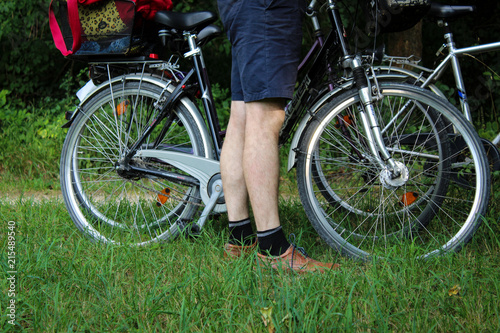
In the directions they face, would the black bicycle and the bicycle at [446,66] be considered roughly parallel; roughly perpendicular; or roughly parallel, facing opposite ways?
roughly parallel

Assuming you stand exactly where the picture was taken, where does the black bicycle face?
facing to the right of the viewer

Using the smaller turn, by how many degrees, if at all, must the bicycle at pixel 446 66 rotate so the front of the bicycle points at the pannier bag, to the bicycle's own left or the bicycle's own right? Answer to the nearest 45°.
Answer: approximately 180°

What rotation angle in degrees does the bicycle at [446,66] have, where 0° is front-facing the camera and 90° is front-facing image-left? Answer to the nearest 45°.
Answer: approximately 270°

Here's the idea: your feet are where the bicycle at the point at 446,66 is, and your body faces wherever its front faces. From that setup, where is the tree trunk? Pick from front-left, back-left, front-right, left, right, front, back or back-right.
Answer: left
